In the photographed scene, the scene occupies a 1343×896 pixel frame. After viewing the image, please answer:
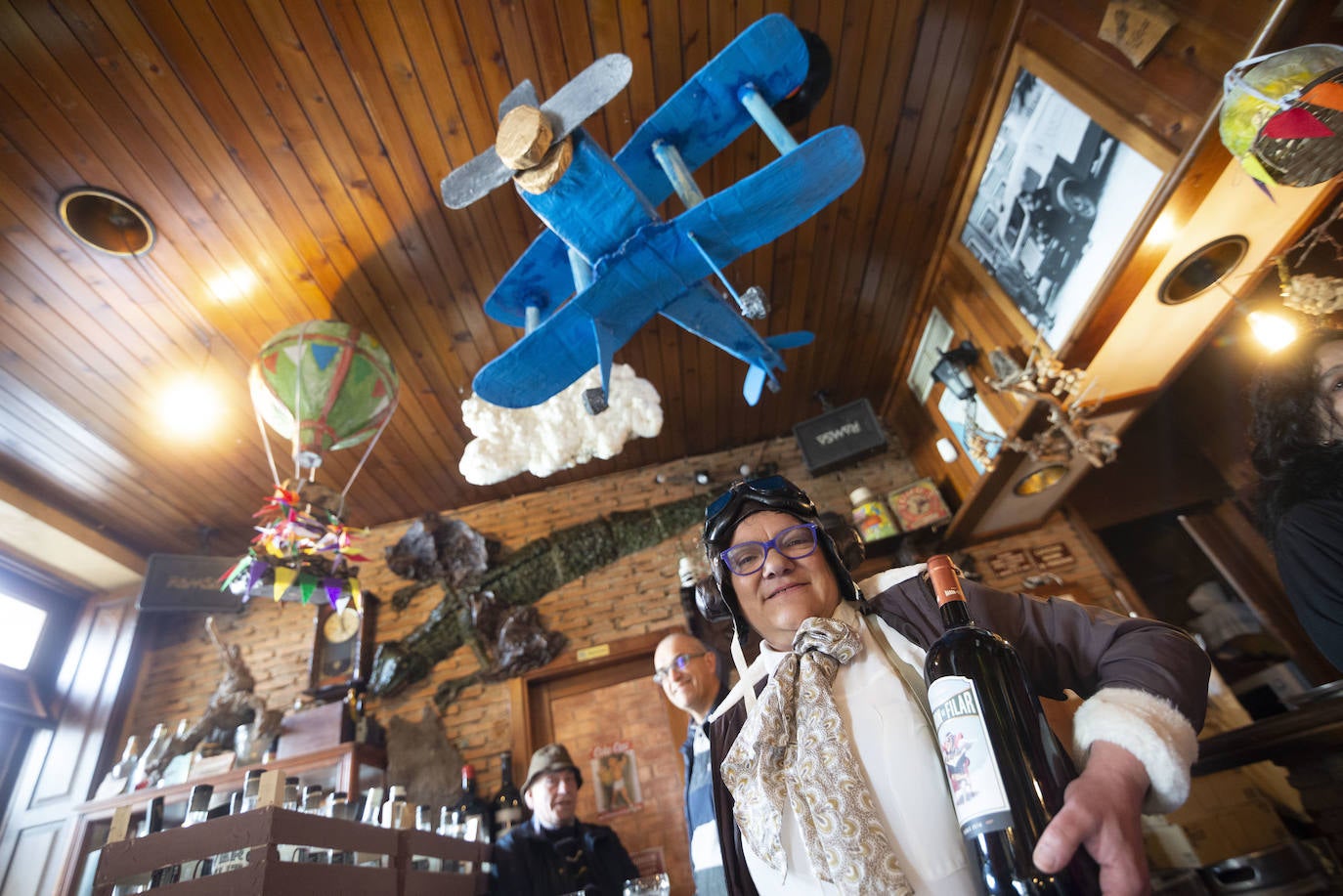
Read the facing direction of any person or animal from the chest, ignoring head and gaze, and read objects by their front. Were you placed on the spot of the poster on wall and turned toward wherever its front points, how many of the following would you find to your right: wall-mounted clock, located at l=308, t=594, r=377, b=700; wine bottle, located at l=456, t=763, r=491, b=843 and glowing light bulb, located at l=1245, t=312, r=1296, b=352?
2

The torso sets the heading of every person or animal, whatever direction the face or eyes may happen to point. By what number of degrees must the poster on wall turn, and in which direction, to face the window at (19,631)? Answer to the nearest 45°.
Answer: approximately 90° to its right

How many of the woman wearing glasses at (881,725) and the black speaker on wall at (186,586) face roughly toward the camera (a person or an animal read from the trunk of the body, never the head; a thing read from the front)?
2

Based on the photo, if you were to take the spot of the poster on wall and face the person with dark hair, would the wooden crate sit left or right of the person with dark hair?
right

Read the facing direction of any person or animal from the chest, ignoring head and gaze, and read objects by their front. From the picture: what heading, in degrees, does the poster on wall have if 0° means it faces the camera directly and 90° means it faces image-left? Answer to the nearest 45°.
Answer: approximately 0°

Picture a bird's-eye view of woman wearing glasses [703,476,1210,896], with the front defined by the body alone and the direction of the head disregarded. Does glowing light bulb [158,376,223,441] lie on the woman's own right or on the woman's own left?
on the woman's own right

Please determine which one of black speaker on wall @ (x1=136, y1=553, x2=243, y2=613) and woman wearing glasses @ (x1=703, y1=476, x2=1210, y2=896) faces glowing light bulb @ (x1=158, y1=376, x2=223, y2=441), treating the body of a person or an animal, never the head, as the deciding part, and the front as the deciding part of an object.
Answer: the black speaker on wall

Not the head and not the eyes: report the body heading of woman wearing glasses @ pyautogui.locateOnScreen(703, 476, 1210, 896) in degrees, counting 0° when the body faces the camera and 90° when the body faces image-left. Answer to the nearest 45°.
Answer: approximately 0°

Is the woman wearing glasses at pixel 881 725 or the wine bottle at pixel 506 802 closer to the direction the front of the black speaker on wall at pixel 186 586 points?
the woman wearing glasses

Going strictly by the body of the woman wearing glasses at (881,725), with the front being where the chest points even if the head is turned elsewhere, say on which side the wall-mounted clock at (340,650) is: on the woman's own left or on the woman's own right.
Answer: on the woman's own right

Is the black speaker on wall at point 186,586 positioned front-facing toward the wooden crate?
yes
